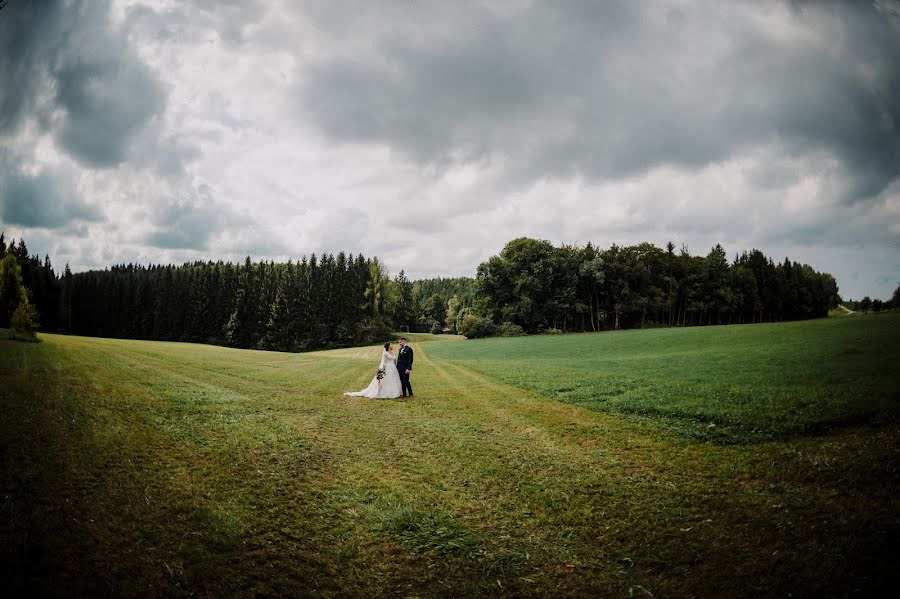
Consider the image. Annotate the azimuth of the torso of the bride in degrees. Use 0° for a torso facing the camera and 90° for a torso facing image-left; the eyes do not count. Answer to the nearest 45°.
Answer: approximately 315°
